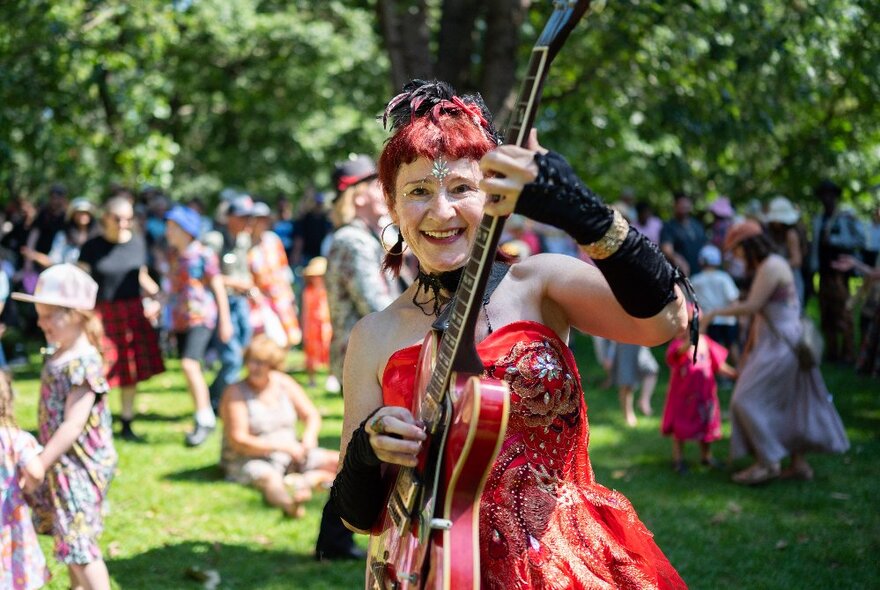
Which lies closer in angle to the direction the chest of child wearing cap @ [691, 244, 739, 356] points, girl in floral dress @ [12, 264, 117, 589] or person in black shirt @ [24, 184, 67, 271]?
the person in black shirt

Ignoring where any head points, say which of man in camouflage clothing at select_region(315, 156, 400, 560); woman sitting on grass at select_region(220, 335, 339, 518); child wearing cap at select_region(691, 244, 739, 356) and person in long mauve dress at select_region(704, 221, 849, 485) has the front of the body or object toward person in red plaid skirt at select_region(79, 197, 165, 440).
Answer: the person in long mauve dress

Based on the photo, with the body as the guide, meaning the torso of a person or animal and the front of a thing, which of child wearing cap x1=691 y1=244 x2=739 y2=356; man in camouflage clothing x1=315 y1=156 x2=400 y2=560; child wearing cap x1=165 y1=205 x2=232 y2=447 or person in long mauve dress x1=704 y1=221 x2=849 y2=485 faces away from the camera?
child wearing cap x1=691 y1=244 x2=739 y2=356

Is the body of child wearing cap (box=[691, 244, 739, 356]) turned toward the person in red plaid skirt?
no

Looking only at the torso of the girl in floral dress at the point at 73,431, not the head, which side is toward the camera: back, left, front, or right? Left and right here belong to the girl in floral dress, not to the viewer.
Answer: left

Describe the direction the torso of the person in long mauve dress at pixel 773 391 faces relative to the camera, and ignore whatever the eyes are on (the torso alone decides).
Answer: to the viewer's left

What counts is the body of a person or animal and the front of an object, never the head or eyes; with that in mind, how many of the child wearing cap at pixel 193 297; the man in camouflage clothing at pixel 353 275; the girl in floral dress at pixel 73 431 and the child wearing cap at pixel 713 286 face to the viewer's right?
1

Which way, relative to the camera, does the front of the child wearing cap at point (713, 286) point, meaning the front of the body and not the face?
away from the camera

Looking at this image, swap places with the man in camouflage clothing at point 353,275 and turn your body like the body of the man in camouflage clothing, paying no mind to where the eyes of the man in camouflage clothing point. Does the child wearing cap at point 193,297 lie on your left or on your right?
on your left

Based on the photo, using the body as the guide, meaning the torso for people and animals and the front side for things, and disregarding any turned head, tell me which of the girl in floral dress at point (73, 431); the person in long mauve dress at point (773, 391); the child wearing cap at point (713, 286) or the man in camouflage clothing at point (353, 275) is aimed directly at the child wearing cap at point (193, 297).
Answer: the person in long mauve dress

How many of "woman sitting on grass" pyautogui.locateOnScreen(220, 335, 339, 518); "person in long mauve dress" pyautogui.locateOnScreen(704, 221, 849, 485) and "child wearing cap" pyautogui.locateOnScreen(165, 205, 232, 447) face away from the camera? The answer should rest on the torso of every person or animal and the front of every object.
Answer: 0
